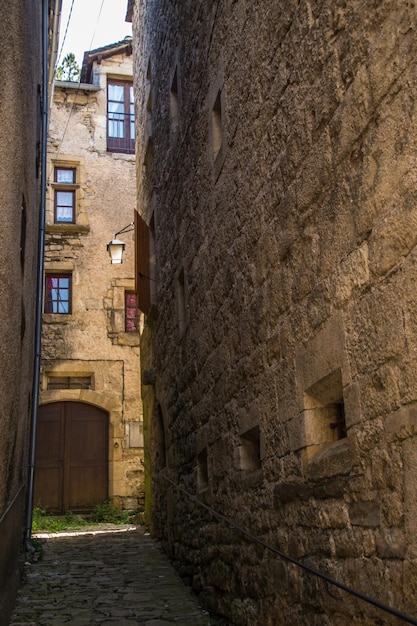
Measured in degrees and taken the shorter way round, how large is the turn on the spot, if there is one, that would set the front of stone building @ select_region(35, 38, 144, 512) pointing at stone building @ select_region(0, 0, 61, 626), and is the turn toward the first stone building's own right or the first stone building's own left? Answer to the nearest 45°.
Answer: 0° — it already faces it

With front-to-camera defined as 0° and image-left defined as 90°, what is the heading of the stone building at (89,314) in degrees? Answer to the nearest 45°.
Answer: approximately 0°
